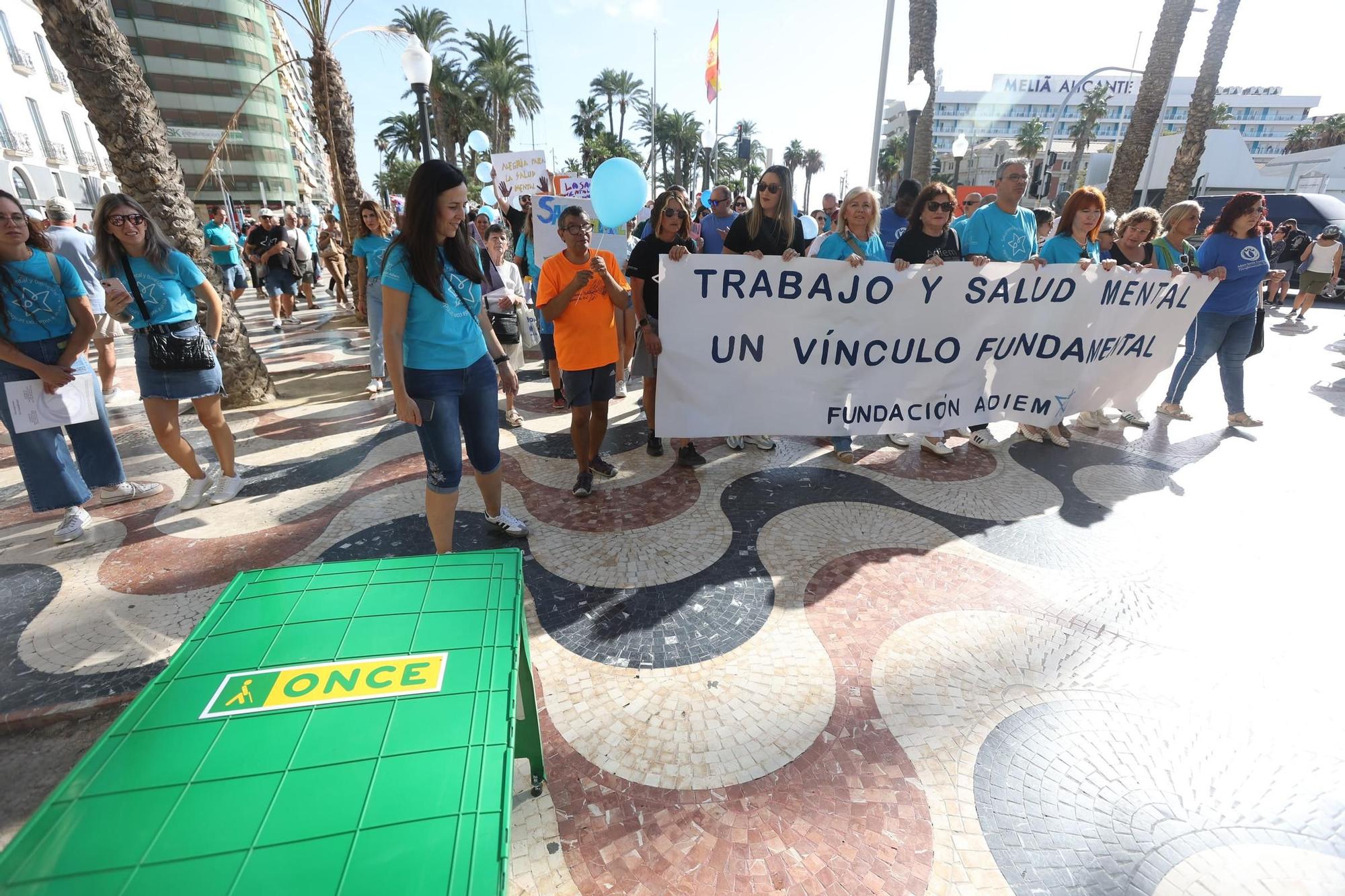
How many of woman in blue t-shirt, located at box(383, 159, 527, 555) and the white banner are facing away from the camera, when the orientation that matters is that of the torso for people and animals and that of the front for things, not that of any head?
0

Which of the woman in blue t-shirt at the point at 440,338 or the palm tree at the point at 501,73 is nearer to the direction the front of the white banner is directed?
the woman in blue t-shirt

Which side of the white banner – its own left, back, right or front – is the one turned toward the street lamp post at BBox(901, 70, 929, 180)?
back

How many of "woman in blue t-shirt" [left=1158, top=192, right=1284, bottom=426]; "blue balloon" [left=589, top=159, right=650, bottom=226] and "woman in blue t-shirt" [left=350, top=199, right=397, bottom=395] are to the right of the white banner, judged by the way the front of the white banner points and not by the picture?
2

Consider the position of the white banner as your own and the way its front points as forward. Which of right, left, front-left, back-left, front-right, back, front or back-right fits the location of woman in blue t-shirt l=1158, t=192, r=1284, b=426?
back-left

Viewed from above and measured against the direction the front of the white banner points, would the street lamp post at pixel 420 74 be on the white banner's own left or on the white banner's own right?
on the white banner's own right

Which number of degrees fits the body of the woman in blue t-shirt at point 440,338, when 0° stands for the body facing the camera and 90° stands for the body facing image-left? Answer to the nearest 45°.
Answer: approximately 315°

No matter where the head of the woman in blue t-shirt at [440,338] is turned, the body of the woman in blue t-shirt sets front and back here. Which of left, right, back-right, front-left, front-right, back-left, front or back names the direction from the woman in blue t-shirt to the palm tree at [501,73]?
back-left

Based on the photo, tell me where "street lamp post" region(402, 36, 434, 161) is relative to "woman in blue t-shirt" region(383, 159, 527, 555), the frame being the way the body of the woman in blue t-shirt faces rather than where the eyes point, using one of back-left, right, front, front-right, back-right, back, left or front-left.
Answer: back-left

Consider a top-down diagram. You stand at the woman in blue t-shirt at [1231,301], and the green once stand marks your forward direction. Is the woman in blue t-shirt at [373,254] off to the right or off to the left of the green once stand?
right

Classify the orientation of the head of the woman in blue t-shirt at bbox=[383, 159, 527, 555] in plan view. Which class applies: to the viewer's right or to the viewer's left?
to the viewer's right

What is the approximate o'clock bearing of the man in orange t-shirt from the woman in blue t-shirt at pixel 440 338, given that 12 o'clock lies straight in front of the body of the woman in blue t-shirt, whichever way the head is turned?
The man in orange t-shirt is roughly at 9 o'clock from the woman in blue t-shirt.

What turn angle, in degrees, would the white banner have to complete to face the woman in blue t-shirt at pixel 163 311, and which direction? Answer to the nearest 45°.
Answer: approximately 45° to its right

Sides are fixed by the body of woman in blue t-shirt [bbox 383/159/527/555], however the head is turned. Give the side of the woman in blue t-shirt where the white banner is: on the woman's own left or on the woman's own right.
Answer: on the woman's own left

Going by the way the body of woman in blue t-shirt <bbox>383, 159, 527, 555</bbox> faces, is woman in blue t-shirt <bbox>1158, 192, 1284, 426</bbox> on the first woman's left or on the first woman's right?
on the first woman's left
